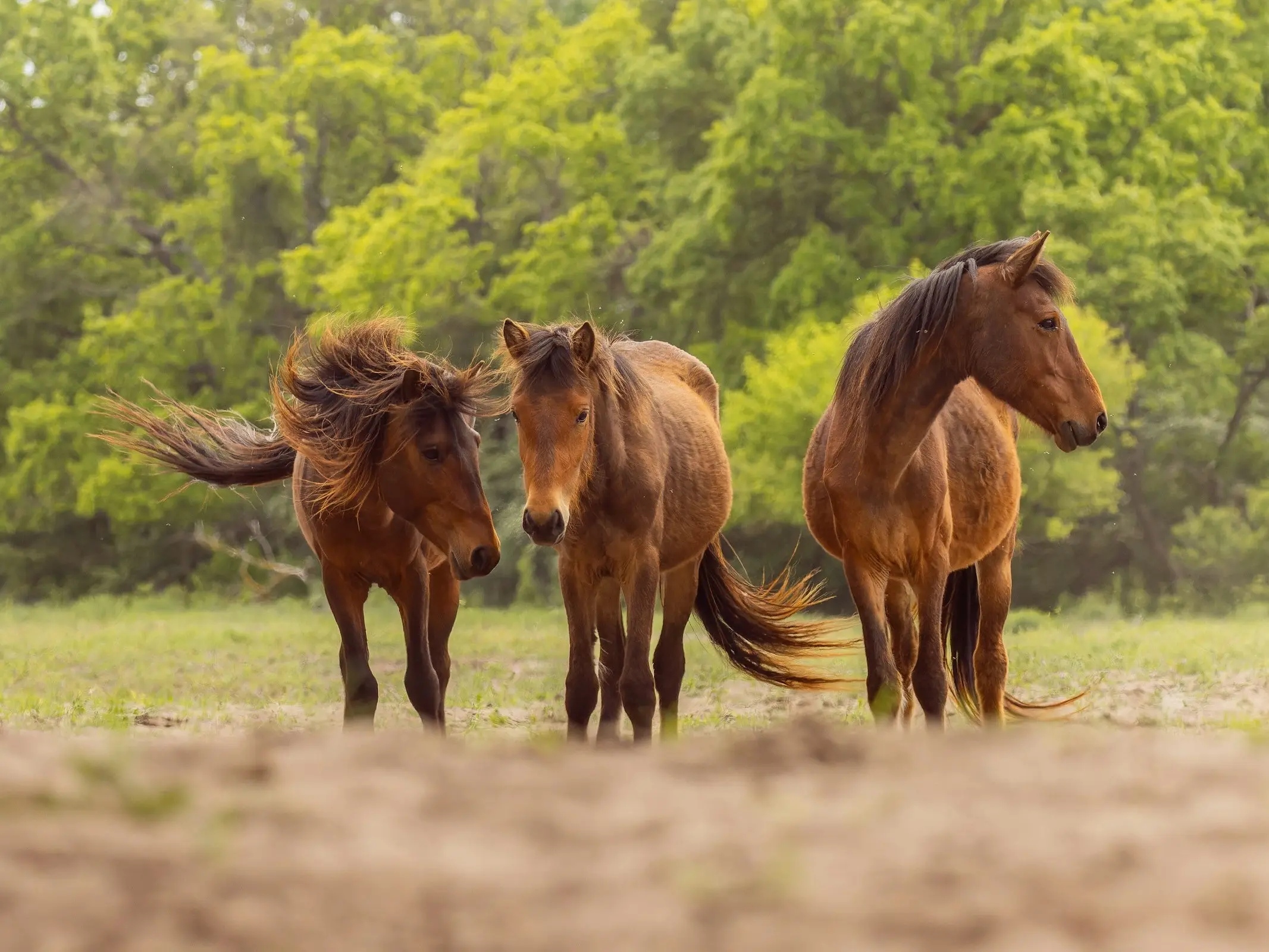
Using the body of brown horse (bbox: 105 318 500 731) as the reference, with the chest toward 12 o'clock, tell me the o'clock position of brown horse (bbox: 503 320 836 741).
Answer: brown horse (bbox: 503 320 836 741) is roughly at 10 o'clock from brown horse (bbox: 105 318 500 731).

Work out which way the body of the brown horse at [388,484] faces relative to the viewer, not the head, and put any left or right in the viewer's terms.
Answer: facing the viewer

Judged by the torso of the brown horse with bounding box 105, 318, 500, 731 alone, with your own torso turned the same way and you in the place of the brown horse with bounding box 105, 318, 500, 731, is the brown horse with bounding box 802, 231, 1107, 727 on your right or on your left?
on your left

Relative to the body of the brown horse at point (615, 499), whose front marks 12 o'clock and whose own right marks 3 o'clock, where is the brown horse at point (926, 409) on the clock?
the brown horse at point (926, 409) is roughly at 8 o'clock from the brown horse at point (615, 499).

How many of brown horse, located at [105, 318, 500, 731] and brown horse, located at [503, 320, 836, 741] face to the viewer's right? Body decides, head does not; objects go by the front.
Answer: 0

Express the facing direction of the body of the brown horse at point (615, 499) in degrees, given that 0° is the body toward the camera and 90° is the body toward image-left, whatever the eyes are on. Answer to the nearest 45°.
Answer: approximately 45°

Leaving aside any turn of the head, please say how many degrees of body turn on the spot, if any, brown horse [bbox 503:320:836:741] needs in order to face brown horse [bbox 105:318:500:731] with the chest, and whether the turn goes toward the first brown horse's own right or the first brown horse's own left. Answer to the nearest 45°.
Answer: approximately 45° to the first brown horse's own right
